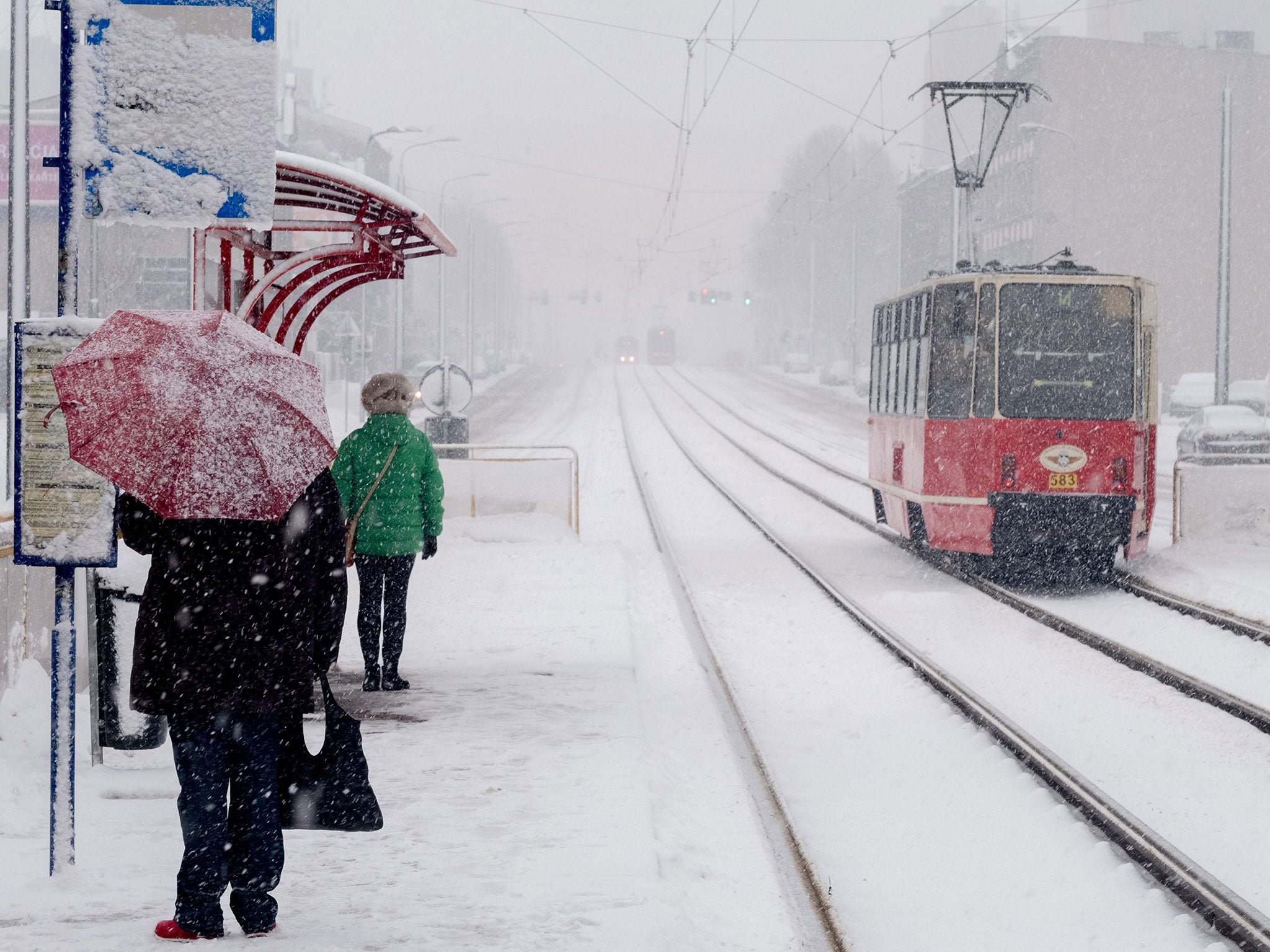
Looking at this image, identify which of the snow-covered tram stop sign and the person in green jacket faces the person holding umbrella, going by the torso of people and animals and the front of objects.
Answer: the snow-covered tram stop sign

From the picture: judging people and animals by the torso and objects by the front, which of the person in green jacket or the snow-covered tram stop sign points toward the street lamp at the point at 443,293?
the person in green jacket

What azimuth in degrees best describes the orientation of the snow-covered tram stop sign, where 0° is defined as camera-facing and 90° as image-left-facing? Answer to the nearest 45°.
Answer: approximately 0°

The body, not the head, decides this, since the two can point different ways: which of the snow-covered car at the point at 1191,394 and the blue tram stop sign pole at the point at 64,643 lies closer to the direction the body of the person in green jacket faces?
the snow-covered car

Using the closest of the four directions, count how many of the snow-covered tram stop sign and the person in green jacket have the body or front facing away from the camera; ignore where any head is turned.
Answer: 1

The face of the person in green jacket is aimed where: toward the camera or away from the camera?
away from the camera

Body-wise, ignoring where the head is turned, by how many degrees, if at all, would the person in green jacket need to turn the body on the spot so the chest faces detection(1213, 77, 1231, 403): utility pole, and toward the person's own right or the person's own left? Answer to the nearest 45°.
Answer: approximately 45° to the person's own right

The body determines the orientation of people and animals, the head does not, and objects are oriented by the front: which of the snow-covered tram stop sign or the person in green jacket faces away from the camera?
the person in green jacket

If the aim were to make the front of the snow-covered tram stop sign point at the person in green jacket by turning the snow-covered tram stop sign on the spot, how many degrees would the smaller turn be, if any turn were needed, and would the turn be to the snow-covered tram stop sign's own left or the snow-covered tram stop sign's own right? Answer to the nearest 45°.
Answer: approximately 180°

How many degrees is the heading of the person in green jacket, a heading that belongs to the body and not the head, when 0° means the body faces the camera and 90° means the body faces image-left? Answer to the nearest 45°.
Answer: approximately 180°

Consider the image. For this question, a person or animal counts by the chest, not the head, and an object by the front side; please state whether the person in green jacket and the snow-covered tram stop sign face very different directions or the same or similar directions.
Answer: very different directions
